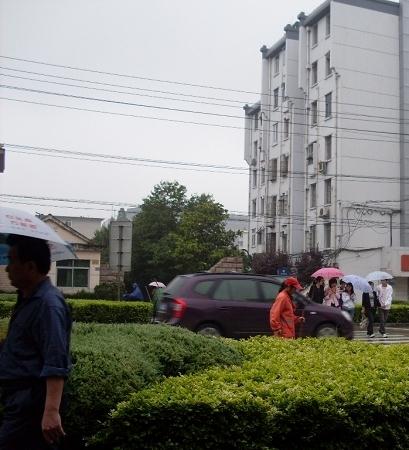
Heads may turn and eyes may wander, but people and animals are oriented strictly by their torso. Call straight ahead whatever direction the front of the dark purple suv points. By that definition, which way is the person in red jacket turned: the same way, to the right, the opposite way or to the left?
the same way

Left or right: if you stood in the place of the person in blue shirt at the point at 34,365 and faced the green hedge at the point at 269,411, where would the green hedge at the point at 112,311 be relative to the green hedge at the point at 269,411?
left

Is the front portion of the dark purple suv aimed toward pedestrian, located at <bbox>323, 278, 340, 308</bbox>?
no

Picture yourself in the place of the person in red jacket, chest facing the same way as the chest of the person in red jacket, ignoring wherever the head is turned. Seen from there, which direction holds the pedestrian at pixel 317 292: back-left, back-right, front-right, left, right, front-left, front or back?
left

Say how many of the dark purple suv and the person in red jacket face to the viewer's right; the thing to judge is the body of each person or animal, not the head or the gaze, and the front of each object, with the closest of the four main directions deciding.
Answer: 2

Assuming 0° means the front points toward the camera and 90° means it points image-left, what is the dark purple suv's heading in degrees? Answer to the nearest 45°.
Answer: approximately 270°

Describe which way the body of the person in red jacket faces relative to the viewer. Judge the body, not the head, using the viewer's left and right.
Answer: facing to the right of the viewer

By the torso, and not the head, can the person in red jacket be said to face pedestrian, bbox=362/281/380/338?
no

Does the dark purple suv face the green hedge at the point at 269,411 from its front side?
no

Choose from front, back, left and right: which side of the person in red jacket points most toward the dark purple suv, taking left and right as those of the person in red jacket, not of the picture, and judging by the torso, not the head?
left
